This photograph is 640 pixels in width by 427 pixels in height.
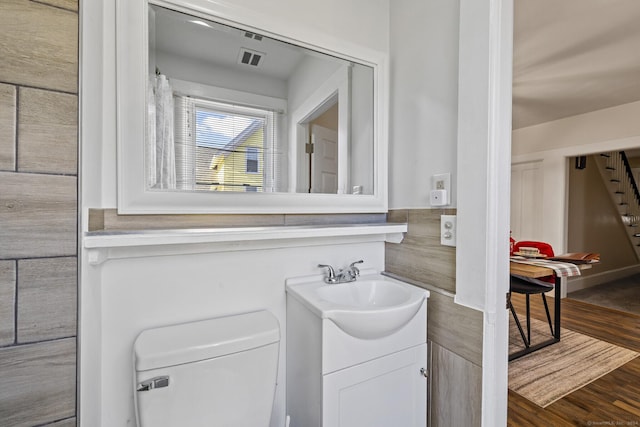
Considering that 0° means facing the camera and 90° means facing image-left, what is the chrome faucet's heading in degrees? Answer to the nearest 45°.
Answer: approximately 315°

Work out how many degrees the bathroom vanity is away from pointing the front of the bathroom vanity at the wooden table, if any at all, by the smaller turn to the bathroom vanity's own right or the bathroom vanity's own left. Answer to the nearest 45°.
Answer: approximately 90° to the bathroom vanity's own left

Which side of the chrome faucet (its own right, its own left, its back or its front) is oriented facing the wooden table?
left

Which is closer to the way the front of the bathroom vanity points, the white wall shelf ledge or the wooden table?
the wooden table

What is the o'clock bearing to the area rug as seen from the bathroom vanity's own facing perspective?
The area rug is roughly at 9 o'clock from the bathroom vanity.

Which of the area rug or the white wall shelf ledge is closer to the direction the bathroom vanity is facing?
the area rug
